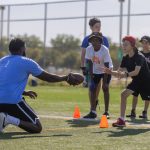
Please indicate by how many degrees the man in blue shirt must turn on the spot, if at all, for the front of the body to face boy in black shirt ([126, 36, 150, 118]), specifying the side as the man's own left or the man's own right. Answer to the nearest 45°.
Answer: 0° — they already face them

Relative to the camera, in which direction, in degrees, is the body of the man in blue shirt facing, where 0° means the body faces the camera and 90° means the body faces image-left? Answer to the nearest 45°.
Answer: approximately 225°

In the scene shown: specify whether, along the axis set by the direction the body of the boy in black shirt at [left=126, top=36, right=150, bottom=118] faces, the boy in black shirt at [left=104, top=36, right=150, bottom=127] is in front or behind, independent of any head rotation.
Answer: in front

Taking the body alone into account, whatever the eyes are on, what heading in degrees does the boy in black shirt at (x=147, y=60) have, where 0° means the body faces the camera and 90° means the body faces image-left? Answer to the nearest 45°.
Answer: approximately 45°

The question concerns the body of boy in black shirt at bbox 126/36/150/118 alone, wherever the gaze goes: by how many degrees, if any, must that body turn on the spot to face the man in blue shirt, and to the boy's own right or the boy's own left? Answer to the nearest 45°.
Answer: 0° — they already face them

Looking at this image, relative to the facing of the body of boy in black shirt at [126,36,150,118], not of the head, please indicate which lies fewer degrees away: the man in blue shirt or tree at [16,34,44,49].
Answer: the man in blue shirt

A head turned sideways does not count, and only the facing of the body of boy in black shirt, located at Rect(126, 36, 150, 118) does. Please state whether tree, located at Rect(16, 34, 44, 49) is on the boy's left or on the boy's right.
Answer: on the boy's right

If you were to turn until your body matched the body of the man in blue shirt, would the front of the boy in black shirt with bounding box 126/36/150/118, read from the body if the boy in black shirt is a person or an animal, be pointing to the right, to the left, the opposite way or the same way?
the opposite way

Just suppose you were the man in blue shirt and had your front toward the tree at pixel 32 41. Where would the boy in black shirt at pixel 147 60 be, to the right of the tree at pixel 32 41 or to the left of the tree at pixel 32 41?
right

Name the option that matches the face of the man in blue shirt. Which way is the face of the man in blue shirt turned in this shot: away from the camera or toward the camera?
away from the camera
